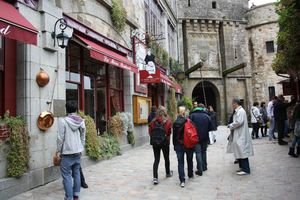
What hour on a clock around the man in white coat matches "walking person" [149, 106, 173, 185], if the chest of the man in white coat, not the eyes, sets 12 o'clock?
The walking person is roughly at 11 o'clock from the man in white coat.

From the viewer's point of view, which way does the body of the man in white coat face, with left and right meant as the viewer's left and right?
facing to the left of the viewer

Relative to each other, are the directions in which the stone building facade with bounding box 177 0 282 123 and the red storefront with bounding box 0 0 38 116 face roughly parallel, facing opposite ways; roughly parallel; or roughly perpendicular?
roughly perpendicular

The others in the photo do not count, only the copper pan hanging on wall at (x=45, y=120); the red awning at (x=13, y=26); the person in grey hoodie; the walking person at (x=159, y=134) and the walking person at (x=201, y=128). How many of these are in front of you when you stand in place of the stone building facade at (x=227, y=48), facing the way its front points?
5

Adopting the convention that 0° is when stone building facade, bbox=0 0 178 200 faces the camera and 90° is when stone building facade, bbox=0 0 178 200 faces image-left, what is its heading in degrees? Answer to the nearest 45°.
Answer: approximately 315°

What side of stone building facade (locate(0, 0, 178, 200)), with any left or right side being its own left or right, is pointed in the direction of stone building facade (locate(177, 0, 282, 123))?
left

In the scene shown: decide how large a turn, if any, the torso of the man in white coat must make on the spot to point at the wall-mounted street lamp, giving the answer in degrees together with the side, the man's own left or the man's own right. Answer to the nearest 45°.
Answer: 0° — they already face it

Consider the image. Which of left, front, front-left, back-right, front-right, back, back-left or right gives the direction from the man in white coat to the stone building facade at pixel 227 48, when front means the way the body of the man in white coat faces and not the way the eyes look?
right

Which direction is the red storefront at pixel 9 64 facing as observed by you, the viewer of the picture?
facing the viewer and to the right of the viewer

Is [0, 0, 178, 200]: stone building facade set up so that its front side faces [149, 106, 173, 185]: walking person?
yes

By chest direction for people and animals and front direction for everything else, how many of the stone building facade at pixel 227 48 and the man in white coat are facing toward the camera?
1

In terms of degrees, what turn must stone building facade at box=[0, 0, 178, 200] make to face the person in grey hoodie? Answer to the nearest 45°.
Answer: approximately 45° to its right

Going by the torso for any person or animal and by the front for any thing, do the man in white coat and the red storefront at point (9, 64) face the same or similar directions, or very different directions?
very different directions

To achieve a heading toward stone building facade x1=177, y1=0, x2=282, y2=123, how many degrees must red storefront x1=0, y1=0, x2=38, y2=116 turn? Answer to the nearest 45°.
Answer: approximately 90° to its left

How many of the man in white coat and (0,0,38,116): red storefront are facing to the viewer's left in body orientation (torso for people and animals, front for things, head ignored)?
1
